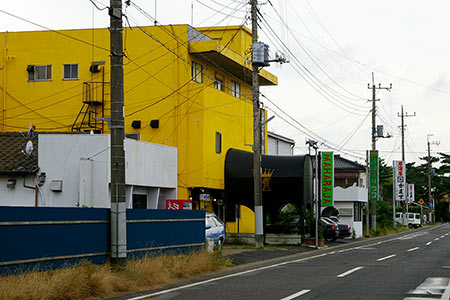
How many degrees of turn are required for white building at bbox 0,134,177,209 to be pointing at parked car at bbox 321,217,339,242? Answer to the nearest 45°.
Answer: approximately 90° to its left

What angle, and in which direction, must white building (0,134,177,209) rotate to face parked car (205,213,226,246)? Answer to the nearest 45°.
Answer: approximately 45° to its left

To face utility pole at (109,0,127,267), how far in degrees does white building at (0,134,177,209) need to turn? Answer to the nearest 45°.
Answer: approximately 45° to its right

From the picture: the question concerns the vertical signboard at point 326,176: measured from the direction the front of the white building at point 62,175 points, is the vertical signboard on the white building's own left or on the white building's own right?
on the white building's own left

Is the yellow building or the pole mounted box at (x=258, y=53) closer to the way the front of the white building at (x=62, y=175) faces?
the pole mounted box

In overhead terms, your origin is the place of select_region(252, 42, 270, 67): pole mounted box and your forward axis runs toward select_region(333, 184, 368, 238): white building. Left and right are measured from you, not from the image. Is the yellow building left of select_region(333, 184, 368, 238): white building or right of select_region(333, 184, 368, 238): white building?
left

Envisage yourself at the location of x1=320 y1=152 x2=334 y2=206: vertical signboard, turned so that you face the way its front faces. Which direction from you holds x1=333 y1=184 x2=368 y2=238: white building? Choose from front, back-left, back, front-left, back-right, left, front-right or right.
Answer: back

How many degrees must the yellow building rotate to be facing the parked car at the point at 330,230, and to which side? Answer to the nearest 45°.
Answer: approximately 45° to its left
